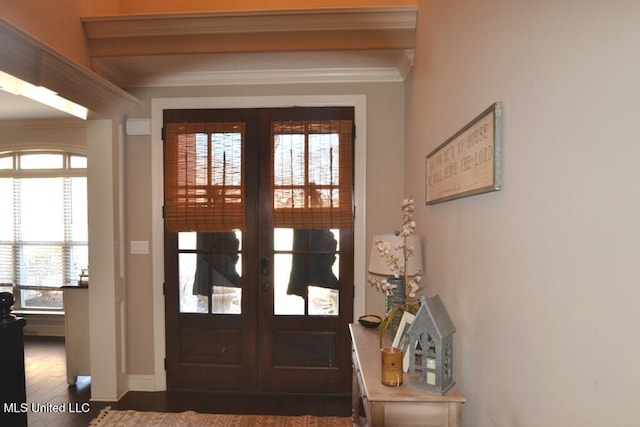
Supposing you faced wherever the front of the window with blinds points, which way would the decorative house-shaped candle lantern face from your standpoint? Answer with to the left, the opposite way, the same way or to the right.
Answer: to the right

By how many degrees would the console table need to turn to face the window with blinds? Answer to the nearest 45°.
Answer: approximately 45° to its right

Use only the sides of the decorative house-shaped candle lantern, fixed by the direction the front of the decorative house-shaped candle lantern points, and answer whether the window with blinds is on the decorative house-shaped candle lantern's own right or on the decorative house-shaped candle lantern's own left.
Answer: on the decorative house-shaped candle lantern's own right

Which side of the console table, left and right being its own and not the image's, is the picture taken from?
left

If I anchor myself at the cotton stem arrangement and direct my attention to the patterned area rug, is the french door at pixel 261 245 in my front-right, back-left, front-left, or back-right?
front-right

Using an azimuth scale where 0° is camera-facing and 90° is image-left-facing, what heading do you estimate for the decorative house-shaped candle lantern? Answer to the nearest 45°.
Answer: approximately 45°

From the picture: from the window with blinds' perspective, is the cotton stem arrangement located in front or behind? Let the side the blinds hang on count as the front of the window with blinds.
in front

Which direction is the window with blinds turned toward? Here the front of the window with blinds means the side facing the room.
toward the camera

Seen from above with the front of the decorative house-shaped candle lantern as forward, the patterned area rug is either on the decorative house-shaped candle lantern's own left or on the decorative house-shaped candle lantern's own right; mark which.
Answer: on the decorative house-shaped candle lantern's own right

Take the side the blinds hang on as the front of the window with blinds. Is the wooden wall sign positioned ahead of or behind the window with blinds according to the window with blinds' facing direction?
ahead
